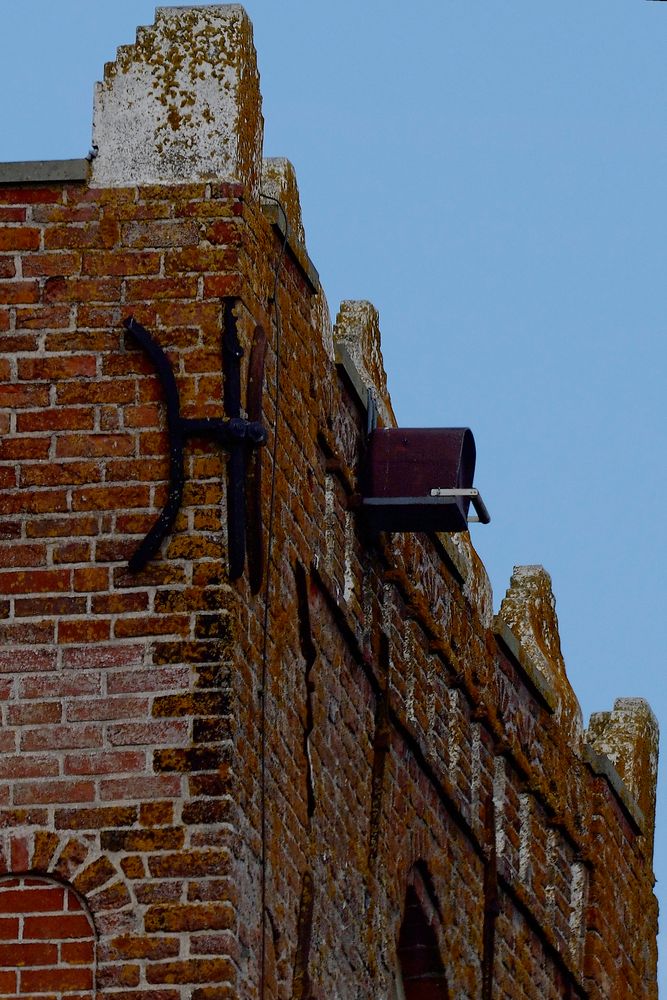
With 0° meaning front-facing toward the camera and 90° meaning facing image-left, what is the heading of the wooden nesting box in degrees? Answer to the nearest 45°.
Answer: approximately 270°
